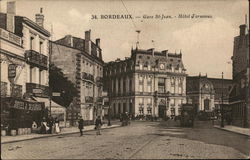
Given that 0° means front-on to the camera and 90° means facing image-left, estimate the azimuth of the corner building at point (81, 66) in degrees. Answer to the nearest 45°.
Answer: approximately 315°

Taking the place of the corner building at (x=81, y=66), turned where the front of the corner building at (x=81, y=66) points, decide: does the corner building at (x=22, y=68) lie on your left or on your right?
on your right

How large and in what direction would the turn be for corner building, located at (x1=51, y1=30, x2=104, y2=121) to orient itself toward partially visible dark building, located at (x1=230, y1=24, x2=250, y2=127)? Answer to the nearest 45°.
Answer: approximately 45° to its left

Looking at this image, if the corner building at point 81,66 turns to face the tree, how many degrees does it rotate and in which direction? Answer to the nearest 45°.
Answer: approximately 90° to its right
